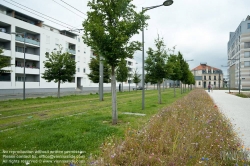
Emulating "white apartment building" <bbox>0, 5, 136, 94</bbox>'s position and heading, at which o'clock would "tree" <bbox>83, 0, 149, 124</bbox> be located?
The tree is roughly at 1 o'clock from the white apartment building.

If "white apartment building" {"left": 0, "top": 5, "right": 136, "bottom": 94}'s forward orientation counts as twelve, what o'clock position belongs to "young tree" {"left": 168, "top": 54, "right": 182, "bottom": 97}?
The young tree is roughly at 12 o'clock from the white apartment building.

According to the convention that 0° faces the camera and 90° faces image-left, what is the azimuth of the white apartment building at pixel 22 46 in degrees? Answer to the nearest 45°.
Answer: approximately 315°

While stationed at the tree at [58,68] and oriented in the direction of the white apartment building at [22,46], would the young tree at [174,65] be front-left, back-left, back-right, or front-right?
back-right

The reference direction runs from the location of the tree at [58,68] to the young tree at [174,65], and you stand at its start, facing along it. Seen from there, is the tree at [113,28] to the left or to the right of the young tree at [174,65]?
right
